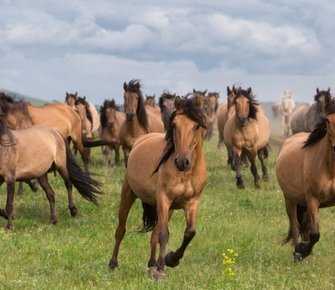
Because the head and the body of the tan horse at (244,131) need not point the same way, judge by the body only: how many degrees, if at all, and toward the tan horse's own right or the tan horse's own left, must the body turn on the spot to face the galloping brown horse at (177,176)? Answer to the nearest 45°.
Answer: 0° — it already faces it

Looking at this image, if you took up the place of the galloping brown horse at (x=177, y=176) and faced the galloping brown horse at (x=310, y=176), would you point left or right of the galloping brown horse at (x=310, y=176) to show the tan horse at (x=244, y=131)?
left

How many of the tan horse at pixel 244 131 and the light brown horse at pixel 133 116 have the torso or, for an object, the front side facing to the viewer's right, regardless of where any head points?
0

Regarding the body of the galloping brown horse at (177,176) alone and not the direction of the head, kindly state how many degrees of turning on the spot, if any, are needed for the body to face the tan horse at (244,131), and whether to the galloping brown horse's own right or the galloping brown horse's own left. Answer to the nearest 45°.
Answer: approximately 135° to the galloping brown horse's own left

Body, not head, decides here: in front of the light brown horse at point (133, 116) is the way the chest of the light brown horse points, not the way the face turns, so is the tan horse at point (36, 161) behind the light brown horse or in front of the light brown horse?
in front

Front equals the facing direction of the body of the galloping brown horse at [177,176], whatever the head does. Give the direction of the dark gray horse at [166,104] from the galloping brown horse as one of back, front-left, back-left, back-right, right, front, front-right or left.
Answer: back-left

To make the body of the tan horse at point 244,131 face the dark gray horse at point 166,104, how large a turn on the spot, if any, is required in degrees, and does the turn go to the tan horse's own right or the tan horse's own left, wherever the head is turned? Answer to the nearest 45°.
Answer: approximately 135° to the tan horse's own right

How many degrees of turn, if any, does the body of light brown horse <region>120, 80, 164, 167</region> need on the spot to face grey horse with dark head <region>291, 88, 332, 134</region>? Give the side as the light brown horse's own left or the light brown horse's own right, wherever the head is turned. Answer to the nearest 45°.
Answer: approximately 180°
